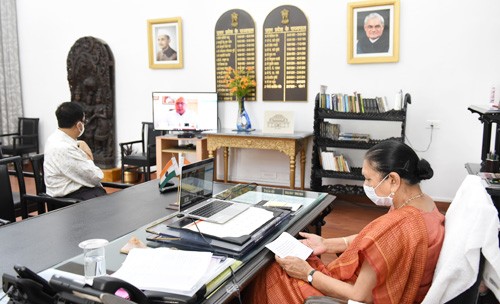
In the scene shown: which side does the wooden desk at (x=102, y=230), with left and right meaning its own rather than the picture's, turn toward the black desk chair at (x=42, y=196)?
back

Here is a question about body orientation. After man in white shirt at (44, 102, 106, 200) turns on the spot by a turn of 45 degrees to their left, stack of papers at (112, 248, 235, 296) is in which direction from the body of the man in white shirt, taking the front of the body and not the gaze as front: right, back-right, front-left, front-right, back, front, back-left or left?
back

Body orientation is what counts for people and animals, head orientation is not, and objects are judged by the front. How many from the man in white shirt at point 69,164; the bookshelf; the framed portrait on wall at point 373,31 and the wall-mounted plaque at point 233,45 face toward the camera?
3

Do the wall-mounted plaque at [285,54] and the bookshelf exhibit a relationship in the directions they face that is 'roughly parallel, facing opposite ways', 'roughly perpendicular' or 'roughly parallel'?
roughly parallel

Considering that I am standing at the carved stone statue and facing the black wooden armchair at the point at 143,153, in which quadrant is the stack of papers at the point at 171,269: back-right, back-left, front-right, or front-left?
front-right

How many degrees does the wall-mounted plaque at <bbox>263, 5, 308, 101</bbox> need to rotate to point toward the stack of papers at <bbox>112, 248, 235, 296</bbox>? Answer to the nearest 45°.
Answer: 0° — it already faces it

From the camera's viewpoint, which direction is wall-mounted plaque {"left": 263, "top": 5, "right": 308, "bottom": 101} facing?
toward the camera

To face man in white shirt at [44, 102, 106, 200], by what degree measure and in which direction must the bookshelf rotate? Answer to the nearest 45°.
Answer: approximately 45° to its right

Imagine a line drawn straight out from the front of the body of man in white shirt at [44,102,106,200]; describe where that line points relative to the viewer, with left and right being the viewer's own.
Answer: facing away from the viewer and to the right of the viewer

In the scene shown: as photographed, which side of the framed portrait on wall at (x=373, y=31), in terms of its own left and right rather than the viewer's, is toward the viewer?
front

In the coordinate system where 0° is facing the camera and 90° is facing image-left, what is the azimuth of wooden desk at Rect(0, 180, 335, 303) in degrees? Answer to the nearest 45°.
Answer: approximately 315°

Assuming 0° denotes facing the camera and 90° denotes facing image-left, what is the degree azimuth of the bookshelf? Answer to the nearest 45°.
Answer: approximately 0°

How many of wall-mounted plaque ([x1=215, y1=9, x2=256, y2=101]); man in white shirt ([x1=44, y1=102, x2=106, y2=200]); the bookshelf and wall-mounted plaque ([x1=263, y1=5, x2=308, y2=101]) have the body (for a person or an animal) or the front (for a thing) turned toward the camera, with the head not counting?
3

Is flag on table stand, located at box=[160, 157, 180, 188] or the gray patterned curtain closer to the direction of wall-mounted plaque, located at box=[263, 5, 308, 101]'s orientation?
the flag on table stand

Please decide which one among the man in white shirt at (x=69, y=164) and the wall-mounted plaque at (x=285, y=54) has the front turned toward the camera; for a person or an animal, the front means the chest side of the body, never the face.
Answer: the wall-mounted plaque
